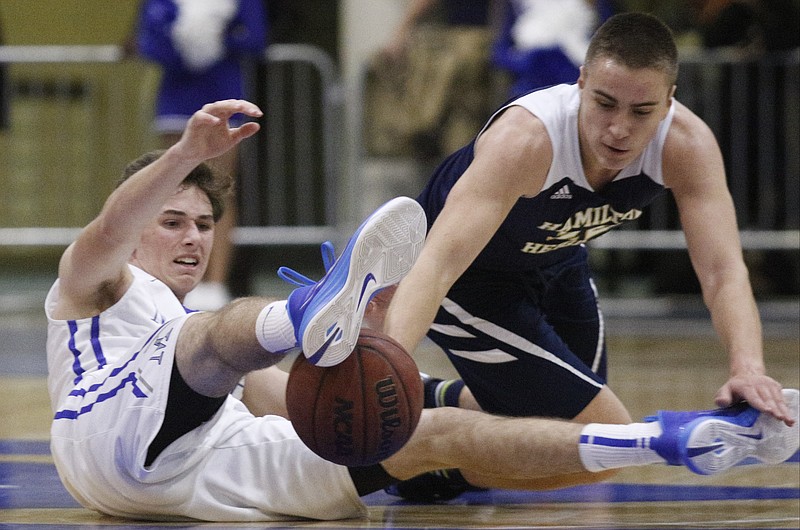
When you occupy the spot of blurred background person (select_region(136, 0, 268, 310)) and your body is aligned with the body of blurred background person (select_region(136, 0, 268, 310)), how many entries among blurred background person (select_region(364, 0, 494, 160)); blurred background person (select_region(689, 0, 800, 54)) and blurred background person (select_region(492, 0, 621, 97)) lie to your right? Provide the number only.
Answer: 0

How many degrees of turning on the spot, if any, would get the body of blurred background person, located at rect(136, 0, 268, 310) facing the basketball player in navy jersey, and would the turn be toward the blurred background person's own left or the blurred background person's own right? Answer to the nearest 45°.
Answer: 0° — they already face them

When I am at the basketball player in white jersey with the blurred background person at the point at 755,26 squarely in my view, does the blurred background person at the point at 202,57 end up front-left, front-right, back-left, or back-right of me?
front-left

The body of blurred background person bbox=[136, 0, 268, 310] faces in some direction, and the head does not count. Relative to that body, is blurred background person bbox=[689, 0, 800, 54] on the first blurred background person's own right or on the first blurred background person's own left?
on the first blurred background person's own left

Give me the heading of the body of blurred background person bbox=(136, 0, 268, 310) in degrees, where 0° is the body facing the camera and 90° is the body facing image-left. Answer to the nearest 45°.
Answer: approximately 0°

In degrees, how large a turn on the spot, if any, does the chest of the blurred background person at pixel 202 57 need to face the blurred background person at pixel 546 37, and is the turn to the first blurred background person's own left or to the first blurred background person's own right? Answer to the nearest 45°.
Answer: approximately 90° to the first blurred background person's own left

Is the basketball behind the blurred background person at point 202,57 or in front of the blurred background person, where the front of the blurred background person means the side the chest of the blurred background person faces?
in front

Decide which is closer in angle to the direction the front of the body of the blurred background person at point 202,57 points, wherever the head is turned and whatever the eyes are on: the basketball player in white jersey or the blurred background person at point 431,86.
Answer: the basketball player in white jersey

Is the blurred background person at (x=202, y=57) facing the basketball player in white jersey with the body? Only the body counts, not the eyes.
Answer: yes

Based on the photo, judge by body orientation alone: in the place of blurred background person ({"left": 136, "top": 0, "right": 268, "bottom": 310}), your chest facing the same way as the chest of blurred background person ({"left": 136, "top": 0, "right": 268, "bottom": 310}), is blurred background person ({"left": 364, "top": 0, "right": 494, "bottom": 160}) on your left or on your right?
on your left
